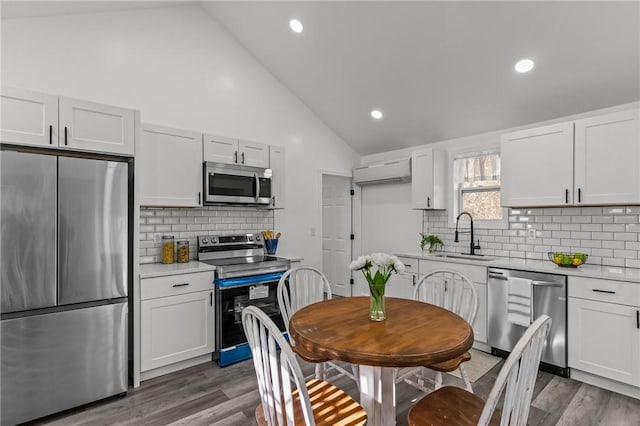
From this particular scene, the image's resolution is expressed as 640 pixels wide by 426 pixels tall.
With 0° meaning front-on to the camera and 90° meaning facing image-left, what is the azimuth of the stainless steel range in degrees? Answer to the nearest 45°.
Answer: approximately 315°

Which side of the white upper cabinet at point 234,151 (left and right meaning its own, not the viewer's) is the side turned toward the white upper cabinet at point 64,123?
right

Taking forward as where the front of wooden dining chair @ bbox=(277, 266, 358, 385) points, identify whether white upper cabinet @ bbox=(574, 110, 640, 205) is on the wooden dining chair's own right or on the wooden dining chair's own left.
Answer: on the wooden dining chair's own left

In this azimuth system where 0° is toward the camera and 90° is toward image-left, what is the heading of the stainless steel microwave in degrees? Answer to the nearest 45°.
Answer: approximately 315°

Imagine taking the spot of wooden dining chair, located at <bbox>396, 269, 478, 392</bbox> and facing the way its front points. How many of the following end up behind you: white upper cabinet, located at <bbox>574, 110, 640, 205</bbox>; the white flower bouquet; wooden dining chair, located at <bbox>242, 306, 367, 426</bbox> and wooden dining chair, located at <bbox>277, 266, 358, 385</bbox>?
1

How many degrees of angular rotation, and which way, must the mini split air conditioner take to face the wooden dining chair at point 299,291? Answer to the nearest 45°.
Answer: approximately 45° to its left

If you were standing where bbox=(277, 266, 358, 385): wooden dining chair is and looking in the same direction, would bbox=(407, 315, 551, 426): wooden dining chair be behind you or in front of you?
in front

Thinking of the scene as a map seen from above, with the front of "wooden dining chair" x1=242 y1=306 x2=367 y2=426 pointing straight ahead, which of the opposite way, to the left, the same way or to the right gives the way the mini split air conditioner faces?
the opposite way

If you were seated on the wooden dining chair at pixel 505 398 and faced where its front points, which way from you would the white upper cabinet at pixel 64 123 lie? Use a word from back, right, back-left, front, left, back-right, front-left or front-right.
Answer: front-left

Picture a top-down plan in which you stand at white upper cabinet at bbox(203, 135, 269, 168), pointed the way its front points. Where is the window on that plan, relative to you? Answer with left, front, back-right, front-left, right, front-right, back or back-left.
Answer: front-left

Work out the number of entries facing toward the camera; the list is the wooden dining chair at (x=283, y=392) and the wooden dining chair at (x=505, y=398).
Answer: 0

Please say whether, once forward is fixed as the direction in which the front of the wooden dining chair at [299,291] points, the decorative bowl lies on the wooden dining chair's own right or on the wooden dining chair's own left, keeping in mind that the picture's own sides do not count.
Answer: on the wooden dining chair's own left

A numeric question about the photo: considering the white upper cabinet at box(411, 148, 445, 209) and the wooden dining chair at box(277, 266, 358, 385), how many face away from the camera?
0

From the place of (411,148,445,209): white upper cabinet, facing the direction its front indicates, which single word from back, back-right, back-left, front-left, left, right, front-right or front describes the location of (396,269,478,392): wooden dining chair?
front-left

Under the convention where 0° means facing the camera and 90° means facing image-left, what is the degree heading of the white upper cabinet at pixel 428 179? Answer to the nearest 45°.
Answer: approximately 45°
